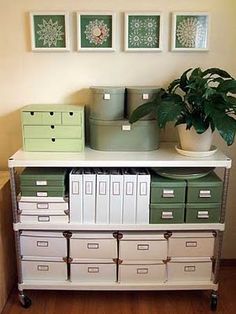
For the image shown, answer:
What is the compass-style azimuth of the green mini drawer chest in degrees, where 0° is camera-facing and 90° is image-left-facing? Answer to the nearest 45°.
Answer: approximately 0°

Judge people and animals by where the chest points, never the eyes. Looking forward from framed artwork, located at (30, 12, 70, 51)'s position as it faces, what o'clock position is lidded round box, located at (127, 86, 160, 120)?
The lidded round box is roughly at 10 o'clock from the framed artwork.
